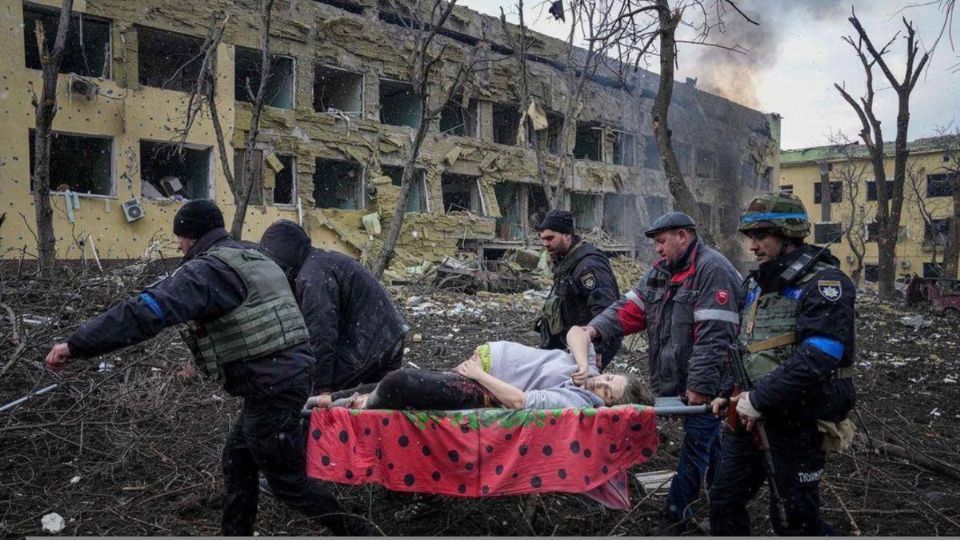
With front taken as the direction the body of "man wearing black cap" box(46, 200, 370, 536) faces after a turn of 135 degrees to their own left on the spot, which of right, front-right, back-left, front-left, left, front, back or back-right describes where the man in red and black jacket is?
left

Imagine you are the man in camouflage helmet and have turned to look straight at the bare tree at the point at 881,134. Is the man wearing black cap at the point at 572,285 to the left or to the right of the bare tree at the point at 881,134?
left

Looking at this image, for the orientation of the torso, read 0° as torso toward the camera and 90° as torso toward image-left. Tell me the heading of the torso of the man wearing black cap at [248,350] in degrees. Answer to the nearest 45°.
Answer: approximately 135°

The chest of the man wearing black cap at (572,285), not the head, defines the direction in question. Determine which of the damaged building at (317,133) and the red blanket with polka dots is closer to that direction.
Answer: the red blanket with polka dots

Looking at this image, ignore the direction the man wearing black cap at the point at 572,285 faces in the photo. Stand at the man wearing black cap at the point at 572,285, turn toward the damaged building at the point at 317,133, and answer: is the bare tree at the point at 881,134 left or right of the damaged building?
right

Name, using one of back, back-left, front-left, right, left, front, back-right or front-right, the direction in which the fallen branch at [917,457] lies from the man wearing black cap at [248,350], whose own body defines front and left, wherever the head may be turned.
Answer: back-right

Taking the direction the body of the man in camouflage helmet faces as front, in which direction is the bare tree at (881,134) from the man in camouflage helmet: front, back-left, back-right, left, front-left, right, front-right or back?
back-right

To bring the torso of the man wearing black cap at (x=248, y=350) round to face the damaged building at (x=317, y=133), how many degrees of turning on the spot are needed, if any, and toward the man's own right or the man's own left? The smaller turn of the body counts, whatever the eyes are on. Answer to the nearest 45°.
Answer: approximately 45° to the man's own right

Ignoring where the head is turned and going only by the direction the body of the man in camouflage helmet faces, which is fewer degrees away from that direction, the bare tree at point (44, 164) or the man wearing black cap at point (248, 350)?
the man wearing black cap
